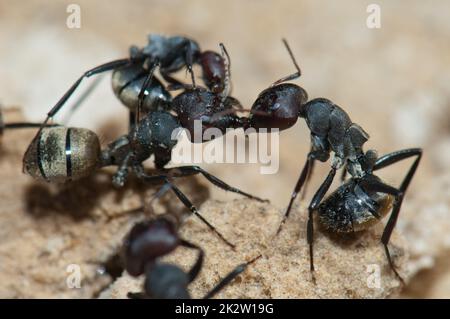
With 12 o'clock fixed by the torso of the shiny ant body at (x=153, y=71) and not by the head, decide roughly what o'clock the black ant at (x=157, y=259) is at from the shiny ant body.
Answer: The black ant is roughly at 3 o'clock from the shiny ant body.

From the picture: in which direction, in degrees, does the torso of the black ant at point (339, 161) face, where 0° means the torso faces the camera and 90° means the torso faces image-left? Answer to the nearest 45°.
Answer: approximately 90°

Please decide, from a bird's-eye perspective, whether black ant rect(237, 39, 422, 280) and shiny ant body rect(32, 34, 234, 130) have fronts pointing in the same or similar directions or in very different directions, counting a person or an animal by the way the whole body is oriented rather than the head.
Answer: very different directions

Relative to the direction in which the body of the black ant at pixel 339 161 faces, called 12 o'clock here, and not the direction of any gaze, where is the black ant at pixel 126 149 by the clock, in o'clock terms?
the black ant at pixel 126 149 is roughly at 12 o'clock from the black ant at pixel 339 161.

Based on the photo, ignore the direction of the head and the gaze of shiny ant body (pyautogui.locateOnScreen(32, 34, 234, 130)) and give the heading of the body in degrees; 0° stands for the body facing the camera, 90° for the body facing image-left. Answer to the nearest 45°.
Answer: approximately 270°

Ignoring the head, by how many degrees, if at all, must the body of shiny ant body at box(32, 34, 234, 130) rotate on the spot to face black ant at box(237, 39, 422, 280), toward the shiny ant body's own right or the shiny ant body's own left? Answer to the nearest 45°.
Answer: approximately 45° to the shiny ant body's own right

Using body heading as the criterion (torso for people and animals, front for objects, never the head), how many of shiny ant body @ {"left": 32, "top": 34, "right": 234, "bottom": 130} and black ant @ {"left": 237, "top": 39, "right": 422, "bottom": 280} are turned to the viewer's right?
1

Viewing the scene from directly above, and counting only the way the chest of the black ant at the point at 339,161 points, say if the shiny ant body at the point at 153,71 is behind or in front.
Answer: in front
